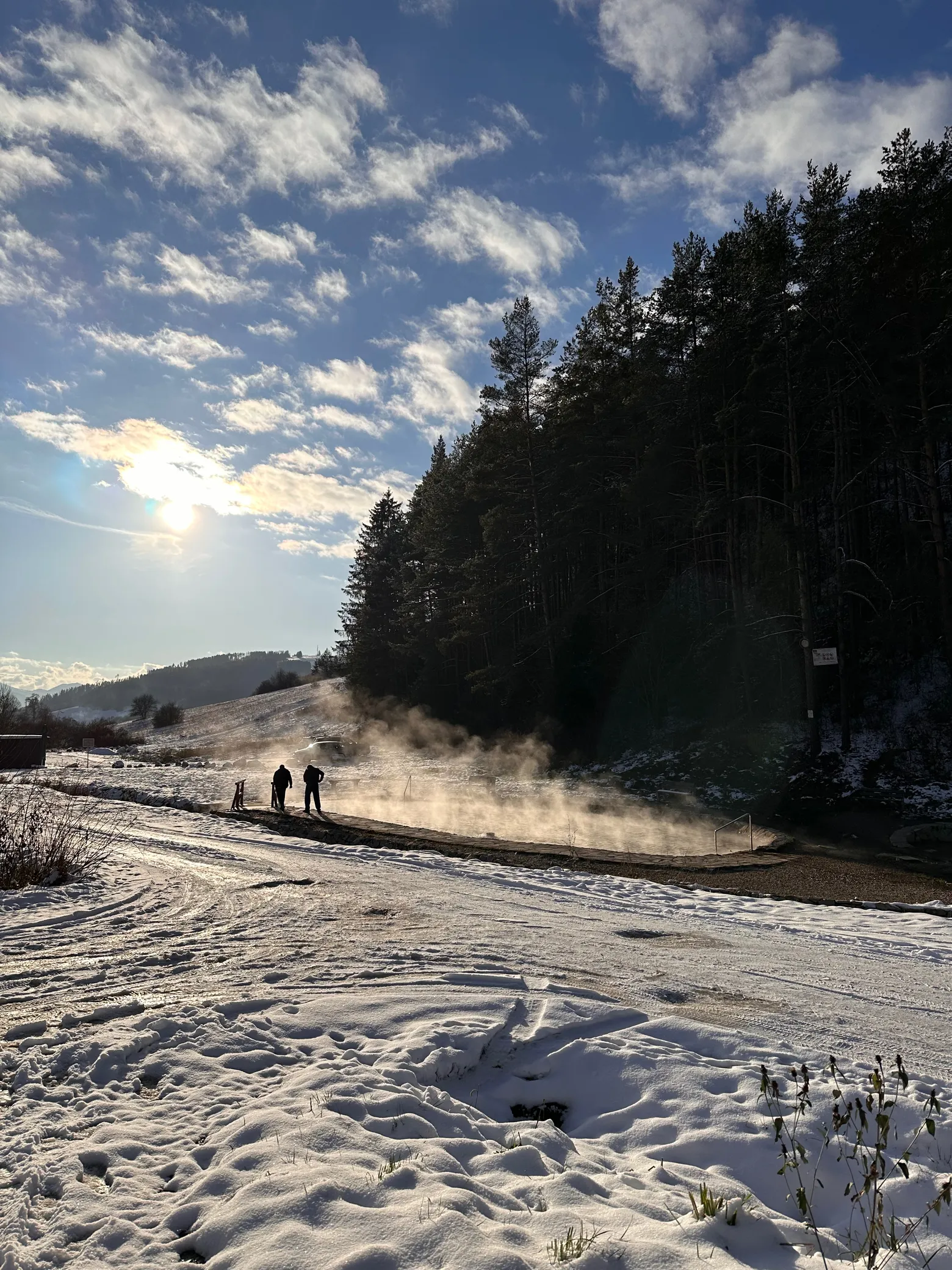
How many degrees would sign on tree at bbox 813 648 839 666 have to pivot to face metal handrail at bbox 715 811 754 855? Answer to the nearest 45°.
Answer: approximately 45° to its right

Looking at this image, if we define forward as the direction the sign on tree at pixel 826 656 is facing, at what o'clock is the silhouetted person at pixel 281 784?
The silhouetted person is roughly at 2 o'clock from the sign on tree.

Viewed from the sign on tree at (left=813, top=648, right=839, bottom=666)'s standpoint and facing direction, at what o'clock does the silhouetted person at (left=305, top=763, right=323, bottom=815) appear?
The silhouetted person is roughly at 2 o'clock from the sign on tree.

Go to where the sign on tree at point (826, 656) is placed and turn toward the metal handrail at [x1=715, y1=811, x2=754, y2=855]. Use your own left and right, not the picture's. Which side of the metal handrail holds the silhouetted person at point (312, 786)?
right

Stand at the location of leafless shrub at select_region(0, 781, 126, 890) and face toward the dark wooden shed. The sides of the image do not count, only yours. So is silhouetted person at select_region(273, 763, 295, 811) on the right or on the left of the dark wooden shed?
right

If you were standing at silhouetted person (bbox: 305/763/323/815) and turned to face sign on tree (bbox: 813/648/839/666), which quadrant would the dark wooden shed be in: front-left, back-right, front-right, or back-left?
back-left

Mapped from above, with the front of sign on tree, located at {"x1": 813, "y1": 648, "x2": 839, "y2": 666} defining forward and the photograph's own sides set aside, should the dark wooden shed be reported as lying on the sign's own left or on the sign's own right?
on the sign's own right

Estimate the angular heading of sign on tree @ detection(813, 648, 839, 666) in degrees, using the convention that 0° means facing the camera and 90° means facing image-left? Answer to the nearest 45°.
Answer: approximately 0°

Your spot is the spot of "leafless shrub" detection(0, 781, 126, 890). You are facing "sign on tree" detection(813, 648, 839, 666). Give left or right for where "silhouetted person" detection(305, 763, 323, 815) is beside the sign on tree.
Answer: left
